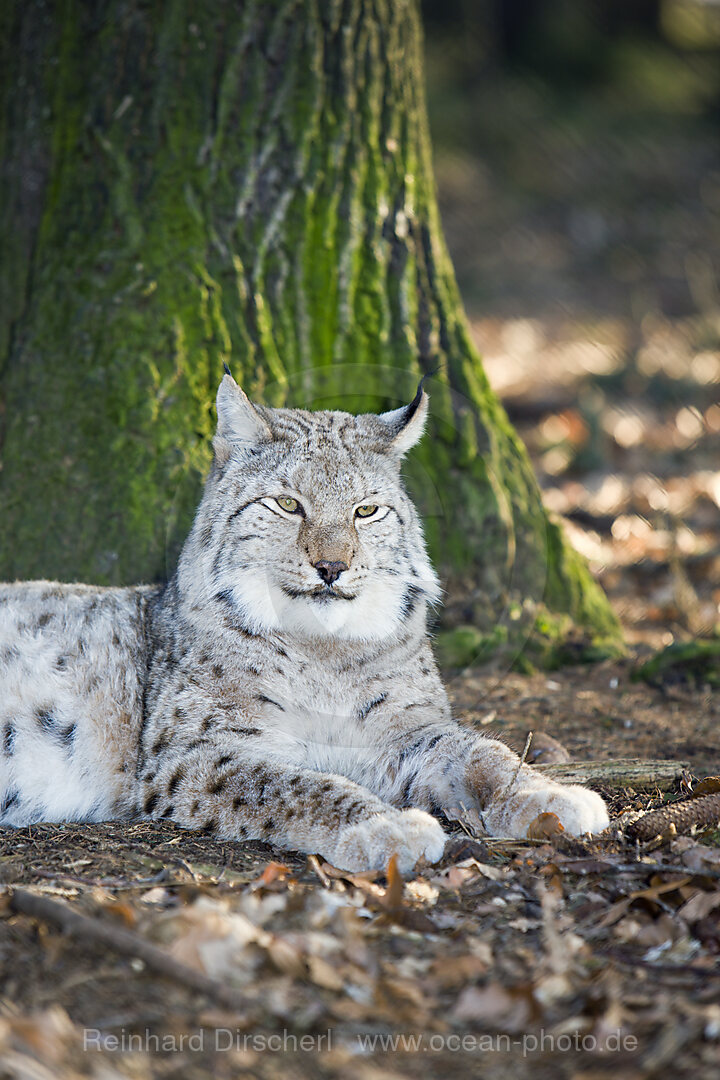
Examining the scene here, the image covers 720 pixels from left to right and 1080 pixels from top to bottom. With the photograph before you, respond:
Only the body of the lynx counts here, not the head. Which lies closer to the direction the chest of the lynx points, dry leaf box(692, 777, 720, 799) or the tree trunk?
the dry leaf

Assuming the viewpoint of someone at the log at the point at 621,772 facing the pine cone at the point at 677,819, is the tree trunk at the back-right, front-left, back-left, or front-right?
back-right

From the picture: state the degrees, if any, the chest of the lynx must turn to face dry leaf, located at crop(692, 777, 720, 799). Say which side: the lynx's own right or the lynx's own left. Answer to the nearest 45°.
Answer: approximately 45° to the lynx's own left

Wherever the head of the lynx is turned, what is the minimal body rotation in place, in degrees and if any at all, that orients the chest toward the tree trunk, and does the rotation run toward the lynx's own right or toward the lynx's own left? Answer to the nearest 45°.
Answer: approximately 135° to the lynx's own left

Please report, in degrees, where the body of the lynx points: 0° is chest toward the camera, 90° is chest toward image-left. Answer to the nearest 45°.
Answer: approximately 315°
